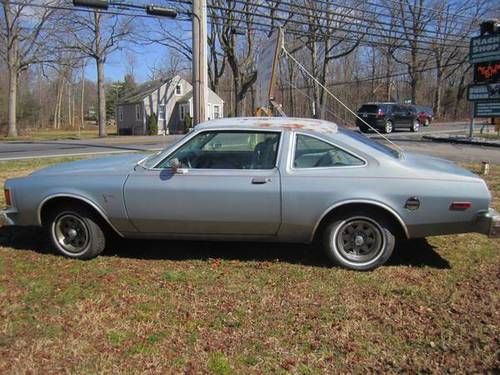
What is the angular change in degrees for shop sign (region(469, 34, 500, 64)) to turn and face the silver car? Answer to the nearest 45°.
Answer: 0° — it already faces it

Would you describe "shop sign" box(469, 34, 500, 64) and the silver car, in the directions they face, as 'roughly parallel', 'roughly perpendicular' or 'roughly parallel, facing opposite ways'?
roughly perpendicular

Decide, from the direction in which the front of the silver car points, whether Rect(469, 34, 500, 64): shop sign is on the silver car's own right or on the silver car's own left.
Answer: on the silver car's own right

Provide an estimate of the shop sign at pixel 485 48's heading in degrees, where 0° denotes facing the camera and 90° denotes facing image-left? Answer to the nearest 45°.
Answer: approximately 0°

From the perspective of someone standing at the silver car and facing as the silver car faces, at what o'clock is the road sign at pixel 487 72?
The road sign is roughly at 4 o'clock from the silver car.

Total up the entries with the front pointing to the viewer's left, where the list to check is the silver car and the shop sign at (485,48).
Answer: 1

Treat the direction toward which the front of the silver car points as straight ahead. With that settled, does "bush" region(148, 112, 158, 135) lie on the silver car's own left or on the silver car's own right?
on the silver car's own right

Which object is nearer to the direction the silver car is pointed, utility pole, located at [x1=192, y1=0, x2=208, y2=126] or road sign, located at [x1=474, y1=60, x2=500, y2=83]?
the utility pole

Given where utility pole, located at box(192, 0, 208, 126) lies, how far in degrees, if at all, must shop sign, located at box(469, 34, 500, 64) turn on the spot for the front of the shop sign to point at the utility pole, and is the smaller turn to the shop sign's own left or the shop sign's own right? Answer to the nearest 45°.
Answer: approximately 45° to the shop sign's own right

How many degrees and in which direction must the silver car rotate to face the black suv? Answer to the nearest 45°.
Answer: approximately 90° to its right

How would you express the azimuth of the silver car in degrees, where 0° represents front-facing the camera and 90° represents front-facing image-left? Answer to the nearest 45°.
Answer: approximately 90°

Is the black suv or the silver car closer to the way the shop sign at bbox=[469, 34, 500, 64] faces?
the silver car
